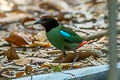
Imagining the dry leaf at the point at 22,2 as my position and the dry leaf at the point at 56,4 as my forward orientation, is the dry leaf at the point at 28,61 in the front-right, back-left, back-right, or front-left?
front-right

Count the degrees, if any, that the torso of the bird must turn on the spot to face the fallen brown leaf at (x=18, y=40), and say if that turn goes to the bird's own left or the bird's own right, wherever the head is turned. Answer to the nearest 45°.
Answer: approximately 45° to the bird's own right

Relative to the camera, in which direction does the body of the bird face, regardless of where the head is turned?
to the viewer's left

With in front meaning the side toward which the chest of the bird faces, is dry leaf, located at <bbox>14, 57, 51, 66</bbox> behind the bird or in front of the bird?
in front

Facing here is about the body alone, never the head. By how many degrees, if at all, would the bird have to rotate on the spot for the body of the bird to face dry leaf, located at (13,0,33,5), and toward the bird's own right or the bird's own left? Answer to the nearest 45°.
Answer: approximately 90° to the bird's own right

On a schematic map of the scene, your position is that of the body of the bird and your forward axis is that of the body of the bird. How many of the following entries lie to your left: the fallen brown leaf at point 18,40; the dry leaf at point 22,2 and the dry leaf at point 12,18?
0
